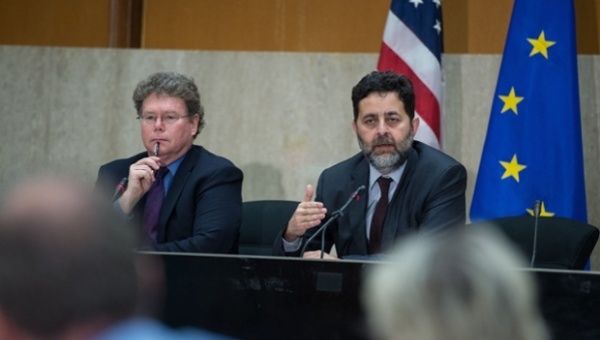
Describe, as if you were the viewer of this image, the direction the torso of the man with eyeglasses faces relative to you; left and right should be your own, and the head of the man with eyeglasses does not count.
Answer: facing the viewer and to the left of the viewer

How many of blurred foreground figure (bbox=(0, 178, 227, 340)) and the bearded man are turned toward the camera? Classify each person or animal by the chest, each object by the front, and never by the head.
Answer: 1

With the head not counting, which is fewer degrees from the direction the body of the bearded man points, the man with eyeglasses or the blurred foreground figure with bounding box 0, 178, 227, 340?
the blurred foreground figure

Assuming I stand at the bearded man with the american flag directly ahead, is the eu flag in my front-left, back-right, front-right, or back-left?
front-right

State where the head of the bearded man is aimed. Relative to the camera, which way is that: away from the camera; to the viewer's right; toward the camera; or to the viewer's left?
toward the camera

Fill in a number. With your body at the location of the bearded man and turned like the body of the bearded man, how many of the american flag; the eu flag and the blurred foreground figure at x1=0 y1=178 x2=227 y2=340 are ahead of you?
1

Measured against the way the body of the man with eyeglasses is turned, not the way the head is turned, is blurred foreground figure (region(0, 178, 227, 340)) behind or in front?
in front

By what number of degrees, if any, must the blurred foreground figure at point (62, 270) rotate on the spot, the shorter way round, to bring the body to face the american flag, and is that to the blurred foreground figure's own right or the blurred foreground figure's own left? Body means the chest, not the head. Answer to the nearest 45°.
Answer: approximately 45° to the blurred foreground figure's own right

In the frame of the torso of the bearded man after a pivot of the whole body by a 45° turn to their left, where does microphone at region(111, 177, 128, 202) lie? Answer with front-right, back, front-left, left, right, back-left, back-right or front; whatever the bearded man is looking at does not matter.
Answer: back-right

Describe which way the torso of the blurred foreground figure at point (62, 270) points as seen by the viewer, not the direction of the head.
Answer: away from the camera

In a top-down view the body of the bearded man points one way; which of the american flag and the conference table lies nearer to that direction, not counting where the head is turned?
the conference table

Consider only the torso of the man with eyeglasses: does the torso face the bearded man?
no

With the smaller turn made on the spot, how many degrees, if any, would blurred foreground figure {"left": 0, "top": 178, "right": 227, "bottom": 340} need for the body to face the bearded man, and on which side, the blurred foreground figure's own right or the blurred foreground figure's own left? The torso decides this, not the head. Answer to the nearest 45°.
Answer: approximately 45° to the blurred foreground figure's own right

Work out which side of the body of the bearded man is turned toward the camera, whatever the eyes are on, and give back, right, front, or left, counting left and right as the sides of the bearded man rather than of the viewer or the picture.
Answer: front

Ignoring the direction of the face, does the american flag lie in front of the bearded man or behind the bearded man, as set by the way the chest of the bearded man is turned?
behind

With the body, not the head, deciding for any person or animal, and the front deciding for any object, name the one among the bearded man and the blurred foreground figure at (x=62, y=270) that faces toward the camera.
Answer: the bearded man
